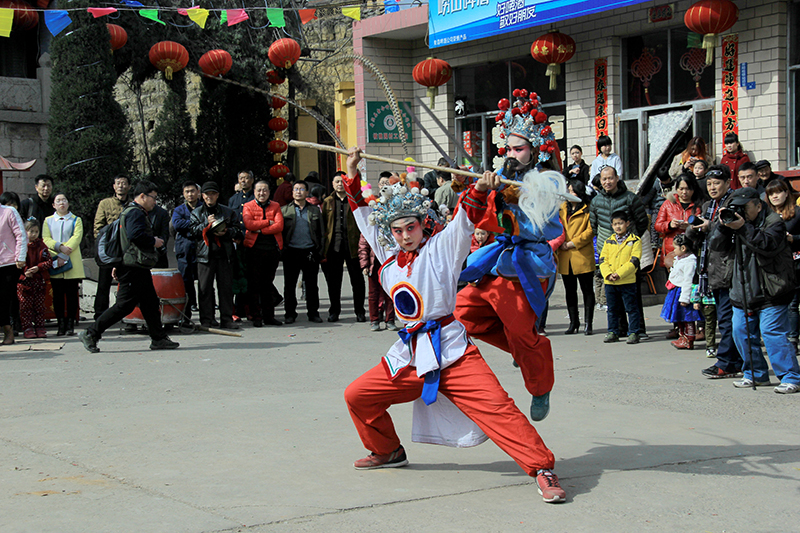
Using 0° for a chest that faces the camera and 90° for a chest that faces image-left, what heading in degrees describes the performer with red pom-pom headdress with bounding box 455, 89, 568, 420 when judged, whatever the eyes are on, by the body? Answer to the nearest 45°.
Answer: approximately 45°

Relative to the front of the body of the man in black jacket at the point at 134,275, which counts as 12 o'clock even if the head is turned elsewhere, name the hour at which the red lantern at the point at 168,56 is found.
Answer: The red lantern is roughly at 9 o'clock from the man in black jacket.

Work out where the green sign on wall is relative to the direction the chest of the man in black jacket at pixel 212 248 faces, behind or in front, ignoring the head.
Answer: behind

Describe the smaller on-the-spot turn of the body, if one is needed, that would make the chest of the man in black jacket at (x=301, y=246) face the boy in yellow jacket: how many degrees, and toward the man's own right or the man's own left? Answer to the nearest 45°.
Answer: approximately 45° to the man's own left

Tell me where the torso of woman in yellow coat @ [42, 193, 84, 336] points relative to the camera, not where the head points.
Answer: toward the camera

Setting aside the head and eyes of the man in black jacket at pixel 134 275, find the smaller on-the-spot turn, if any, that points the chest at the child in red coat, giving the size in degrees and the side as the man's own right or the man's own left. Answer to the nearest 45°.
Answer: approximately 135° to the man's own left

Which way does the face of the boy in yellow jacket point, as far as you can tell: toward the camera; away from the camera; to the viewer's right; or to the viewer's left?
toward the camera

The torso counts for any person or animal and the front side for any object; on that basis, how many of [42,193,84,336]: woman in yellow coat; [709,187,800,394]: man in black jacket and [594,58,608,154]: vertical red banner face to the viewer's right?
0

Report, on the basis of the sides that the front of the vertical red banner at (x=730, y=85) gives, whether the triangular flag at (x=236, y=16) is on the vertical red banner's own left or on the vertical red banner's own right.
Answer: on the vertical red banner's own right

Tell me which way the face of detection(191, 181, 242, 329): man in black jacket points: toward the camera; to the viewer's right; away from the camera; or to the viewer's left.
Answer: toward the camera

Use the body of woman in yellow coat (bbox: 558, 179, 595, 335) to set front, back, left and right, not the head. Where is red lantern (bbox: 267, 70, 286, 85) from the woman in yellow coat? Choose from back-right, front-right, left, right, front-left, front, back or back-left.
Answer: right

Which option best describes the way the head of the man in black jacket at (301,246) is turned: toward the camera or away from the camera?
toward the camera

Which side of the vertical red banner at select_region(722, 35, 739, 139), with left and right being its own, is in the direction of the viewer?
front

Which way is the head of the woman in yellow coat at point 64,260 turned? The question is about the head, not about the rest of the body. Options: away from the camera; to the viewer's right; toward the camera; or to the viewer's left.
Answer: toward the camera

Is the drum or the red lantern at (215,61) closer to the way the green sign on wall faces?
the drum

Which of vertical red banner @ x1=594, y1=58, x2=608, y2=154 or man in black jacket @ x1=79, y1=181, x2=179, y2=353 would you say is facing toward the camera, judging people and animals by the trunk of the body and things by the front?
the vertical red banner

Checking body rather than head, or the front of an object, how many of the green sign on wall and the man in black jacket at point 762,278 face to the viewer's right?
0

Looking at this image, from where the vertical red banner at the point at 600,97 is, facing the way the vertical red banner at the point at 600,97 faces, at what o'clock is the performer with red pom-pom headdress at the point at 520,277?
The performer with red pom-pom headdress is roughly at 12 o'clock from the vertical red banner.
